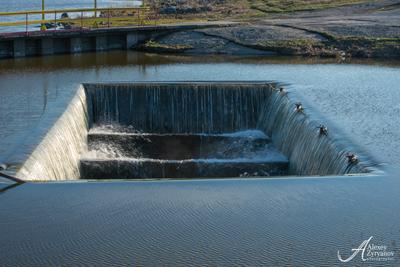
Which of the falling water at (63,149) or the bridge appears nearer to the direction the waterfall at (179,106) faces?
the falling water

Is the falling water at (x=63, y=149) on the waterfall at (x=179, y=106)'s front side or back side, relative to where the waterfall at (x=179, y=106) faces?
on the front side

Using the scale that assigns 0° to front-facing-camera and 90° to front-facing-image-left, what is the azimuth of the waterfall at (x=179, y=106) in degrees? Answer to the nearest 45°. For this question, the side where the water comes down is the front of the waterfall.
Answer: approximately 0°

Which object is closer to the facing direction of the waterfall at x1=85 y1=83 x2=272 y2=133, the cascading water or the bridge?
the cascading water

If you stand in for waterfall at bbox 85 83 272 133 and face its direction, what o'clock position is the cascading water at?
The cascading water is roughly at 11 o'clock from the waterfall.

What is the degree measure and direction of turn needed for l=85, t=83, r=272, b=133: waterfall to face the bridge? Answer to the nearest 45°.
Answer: approximately 180°
